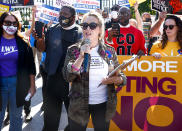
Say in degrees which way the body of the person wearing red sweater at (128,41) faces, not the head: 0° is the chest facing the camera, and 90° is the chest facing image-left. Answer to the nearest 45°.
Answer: approximately 0°

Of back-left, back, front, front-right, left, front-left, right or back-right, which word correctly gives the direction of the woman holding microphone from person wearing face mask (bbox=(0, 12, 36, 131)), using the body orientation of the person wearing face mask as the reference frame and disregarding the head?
front-left

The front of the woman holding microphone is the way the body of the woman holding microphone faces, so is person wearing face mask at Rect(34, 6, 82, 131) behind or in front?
behind

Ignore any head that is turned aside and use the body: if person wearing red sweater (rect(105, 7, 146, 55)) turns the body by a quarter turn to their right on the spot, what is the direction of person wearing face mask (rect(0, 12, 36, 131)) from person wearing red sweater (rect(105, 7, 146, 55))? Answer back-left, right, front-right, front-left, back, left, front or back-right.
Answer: front-left

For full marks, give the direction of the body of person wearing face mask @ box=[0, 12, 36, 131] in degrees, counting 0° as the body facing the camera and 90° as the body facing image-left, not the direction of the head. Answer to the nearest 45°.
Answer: approximately 0°
